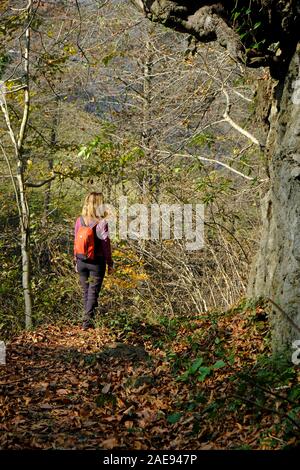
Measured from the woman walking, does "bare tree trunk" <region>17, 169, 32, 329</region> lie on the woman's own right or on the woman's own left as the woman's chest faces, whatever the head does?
on the woman's own left

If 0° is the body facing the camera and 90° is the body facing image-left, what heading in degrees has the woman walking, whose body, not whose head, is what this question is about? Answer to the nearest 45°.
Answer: approximately 225°

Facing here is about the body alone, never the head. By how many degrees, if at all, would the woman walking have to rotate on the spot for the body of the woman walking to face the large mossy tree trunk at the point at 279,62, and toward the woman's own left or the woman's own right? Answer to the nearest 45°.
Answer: approximately 90° to the woman's own right
